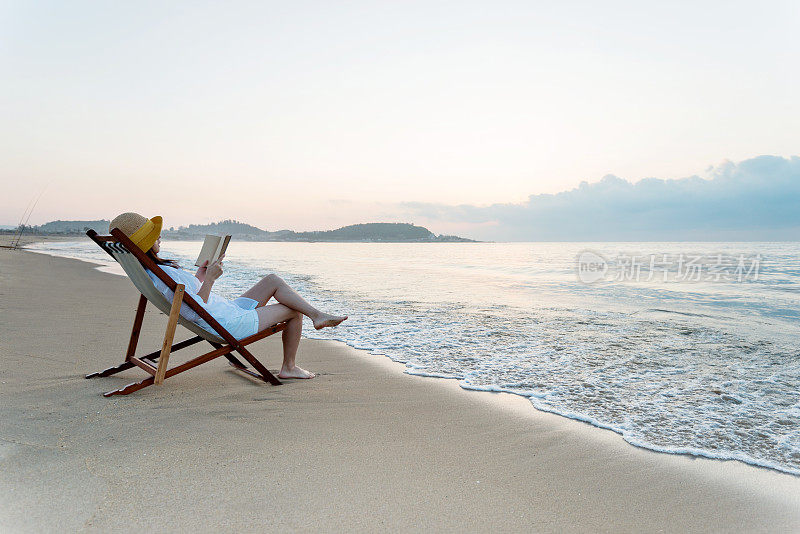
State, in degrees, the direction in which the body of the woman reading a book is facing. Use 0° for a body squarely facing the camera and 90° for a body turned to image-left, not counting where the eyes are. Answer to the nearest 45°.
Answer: approximately 270°
